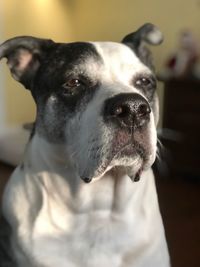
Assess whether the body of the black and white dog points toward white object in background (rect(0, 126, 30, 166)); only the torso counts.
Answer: no

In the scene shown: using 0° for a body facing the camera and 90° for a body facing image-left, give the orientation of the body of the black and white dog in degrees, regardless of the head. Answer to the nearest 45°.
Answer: approximately 315°
